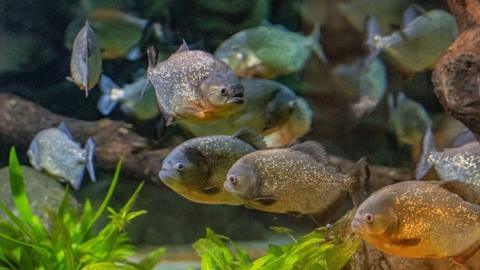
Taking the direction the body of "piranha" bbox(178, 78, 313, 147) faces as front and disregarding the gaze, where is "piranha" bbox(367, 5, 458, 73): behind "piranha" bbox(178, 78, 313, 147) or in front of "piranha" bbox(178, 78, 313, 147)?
in front

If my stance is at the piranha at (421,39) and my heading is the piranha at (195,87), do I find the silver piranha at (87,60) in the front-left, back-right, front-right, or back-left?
front-right

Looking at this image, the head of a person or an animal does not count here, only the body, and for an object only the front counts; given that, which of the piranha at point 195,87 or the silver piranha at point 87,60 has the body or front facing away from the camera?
the silver piranha

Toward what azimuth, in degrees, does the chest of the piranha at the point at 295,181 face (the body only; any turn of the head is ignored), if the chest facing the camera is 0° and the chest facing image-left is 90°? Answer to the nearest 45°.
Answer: approximately 90°

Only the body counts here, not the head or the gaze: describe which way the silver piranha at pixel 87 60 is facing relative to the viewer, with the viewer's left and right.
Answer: facing away from the viewer

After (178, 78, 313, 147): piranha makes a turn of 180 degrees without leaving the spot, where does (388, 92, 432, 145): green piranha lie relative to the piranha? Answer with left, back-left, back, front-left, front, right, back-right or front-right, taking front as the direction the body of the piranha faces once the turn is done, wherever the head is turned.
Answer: back-right

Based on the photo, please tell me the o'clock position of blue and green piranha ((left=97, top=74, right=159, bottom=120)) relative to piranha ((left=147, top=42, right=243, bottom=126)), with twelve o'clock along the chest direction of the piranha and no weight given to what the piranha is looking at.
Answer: The blue and green piranha is roughly at 7 o'clock from the piranha.

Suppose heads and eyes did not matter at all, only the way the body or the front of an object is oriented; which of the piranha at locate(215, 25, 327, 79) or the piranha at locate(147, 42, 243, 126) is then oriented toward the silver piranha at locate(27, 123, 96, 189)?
the piranha at locate(215, 25, 327, 79)

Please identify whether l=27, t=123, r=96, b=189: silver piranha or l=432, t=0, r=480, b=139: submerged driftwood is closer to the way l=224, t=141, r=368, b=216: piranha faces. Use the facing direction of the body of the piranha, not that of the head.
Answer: the silver piranha

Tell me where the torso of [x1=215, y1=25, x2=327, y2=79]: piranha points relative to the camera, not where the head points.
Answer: to the viewer's left

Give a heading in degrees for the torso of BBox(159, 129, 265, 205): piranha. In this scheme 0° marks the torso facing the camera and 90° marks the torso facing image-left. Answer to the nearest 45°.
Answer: approximately 90°

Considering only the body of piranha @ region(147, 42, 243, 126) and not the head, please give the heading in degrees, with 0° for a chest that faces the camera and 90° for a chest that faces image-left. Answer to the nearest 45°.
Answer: approximately 315°
